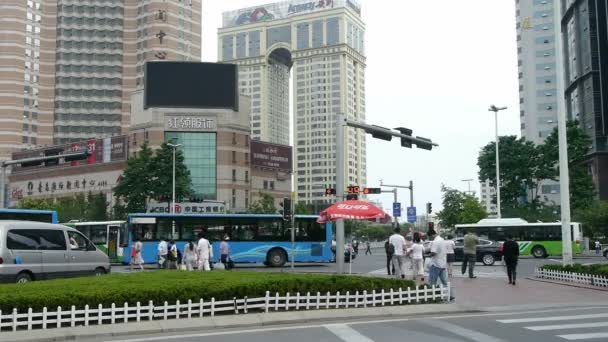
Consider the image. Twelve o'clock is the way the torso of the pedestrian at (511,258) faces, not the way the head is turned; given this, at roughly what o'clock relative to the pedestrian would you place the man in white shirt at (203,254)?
The man in white shirt is roughly at 9 o'clock from the pedestrian.

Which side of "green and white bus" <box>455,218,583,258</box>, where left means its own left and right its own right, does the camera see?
left

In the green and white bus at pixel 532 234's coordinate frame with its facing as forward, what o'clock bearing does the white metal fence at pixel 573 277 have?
The white metal fence is roughly at 9 o'clock from the green and white bus.

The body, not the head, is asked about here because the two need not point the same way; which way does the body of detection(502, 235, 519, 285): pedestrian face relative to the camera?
away from the camera

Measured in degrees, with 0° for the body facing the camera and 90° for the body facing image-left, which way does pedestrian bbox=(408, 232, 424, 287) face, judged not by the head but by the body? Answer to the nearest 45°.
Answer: approximately 180°
